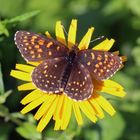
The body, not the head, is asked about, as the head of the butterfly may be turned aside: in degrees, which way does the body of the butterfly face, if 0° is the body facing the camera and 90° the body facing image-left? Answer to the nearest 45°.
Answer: approximately 180°
